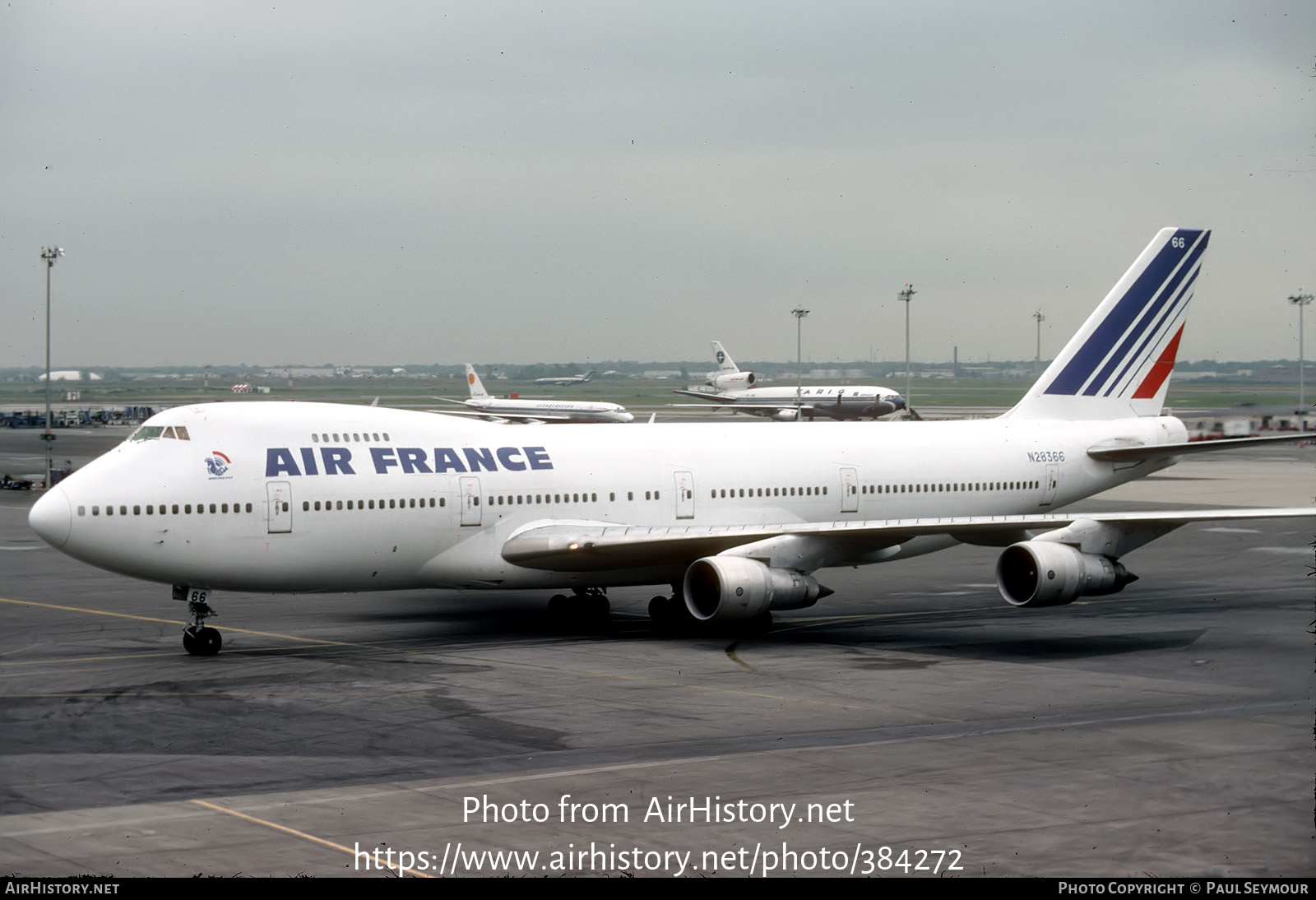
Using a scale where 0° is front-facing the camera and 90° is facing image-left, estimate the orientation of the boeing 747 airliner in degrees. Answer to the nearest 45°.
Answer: approximately 45°
